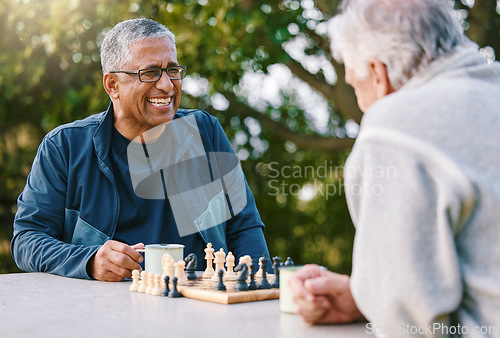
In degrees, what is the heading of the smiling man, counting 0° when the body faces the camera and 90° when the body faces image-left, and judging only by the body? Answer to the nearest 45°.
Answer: approximately 315°

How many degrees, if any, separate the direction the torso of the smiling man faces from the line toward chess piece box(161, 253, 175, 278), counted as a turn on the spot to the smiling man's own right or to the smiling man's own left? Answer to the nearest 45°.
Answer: approximately 45° to the smiling man's own right

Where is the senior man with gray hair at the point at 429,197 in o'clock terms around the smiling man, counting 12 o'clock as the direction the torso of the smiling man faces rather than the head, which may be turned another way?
The senior man with gray hair is roughly at 11 o'clock from the smiling man.

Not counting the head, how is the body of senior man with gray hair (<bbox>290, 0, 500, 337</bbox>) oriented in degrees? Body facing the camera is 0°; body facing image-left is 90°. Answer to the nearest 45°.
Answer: approximately 135°

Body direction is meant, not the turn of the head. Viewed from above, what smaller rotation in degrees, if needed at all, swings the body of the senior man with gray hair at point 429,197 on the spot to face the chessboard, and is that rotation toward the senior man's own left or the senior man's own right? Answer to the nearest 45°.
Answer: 0° — they already face it

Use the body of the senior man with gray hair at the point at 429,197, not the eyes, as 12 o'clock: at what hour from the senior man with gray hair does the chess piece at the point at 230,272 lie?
The chess piece is roughly at 12 o'clock from the senior man with gray hair.

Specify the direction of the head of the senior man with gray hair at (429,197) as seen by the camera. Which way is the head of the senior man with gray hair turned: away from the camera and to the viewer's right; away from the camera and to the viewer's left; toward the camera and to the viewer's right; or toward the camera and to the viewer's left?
away from the camera and to the viewer's left

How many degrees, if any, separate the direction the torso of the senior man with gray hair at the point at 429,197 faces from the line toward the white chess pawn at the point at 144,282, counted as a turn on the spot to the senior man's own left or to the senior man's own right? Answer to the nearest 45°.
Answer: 0° — they already face it

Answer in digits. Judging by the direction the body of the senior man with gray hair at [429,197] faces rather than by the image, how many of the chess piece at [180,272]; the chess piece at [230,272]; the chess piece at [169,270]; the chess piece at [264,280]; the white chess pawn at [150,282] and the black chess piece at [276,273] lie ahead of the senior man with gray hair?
6

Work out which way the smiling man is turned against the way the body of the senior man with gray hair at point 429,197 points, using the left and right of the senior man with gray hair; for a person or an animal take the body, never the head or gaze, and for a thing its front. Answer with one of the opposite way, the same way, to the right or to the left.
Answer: the opposite way

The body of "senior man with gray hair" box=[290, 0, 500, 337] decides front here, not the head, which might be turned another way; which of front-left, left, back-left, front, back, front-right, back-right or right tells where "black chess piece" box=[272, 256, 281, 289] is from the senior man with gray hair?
front

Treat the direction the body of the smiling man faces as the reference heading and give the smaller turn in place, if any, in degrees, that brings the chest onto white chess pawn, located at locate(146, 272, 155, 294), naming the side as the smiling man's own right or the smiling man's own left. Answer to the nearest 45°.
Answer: approximately 45° to the smiling man's own right

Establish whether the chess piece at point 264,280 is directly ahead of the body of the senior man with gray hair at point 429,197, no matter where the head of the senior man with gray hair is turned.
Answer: yes

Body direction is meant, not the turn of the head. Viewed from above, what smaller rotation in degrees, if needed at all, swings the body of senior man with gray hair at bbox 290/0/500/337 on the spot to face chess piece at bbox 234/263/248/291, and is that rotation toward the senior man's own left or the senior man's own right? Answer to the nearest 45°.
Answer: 0° — they already face it

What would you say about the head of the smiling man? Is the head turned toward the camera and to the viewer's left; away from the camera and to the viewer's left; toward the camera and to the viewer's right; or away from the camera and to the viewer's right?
toward the camera and to the viewer's right

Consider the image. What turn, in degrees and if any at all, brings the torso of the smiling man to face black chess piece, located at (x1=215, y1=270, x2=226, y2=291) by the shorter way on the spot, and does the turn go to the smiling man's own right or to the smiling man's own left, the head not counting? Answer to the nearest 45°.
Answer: approximately 45° to the smiling man's own right
